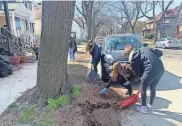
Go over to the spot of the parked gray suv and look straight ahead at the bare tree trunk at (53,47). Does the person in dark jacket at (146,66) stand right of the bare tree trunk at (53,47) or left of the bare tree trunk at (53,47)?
left

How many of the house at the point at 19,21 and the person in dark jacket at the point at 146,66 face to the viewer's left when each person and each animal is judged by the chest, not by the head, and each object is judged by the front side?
1

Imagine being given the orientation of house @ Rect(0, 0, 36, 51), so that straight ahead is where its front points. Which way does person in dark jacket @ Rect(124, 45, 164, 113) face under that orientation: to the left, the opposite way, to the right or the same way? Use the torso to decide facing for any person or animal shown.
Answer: the opposite way

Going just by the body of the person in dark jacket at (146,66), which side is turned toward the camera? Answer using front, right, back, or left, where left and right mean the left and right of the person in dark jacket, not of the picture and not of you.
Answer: left

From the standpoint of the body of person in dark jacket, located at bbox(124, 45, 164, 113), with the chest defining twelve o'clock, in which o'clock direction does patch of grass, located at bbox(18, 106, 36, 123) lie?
The patch of grass is roughly at 11 o'clock from the person in dark jacket.

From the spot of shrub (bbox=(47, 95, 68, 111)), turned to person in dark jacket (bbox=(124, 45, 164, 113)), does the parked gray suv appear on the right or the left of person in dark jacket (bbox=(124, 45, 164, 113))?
left

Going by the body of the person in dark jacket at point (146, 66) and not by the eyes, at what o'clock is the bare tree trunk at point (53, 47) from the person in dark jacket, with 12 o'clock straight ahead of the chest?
The bare tree trunk is roughly at 11 o'clock from the person in dark jacket.

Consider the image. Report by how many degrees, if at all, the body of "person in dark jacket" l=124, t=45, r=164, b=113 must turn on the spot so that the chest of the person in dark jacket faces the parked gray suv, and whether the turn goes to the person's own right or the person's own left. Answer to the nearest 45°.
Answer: approximately 90° to the person's own right

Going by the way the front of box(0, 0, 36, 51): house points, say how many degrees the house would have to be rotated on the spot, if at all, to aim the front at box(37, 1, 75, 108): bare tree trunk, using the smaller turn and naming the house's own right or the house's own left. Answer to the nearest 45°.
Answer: approximately 45° to the house's own right

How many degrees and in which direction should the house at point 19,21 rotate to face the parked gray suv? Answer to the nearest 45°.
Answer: approximately 45° to its right
